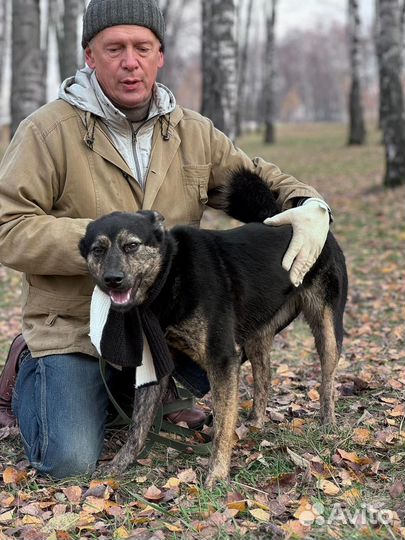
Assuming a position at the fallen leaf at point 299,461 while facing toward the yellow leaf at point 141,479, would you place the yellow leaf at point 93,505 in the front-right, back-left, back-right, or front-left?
front-left

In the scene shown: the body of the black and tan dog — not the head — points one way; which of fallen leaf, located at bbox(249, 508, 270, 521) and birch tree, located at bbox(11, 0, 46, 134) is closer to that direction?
the fallen leaf

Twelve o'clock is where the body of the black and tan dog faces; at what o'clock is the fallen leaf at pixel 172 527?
The fallen leaf is roughly at 11 o'clock from the black and tan dog.

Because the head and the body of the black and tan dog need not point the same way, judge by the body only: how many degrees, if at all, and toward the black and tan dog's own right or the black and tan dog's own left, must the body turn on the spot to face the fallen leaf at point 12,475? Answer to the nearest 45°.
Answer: approximately 45° to the black and tan dog's own right

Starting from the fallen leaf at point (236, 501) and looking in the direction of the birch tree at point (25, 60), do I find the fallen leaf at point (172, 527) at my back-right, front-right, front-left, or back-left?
back-left

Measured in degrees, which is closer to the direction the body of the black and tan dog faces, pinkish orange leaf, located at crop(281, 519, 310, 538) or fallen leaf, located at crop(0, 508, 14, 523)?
the fallen leaf

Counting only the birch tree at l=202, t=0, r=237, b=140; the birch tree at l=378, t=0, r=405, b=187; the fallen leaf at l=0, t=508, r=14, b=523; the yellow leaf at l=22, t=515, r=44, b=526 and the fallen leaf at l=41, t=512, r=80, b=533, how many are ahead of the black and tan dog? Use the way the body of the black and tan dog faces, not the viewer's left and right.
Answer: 3

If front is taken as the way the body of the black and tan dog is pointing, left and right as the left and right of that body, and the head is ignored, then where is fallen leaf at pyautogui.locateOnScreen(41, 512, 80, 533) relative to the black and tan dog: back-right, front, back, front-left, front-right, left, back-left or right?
front

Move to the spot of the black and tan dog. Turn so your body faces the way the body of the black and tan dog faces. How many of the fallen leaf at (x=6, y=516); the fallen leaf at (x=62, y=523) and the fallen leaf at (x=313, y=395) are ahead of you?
2

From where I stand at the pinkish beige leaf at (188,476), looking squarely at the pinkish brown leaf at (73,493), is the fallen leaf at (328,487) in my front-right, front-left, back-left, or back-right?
back-left

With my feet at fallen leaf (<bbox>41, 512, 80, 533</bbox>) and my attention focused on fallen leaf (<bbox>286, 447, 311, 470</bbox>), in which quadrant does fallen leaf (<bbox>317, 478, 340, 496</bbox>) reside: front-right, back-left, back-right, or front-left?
front-right

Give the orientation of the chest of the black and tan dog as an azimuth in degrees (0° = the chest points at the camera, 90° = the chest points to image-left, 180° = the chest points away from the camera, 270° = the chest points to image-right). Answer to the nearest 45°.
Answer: approximately 45°

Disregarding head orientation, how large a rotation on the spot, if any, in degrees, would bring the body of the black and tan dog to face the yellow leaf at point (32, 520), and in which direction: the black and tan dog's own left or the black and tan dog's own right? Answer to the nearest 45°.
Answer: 0° — it already faces it

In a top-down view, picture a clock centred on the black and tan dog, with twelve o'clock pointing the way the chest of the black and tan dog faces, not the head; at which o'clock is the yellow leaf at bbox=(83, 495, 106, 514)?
The yellow leaf is roughly at 12 o'clock from the black and tan dog.
